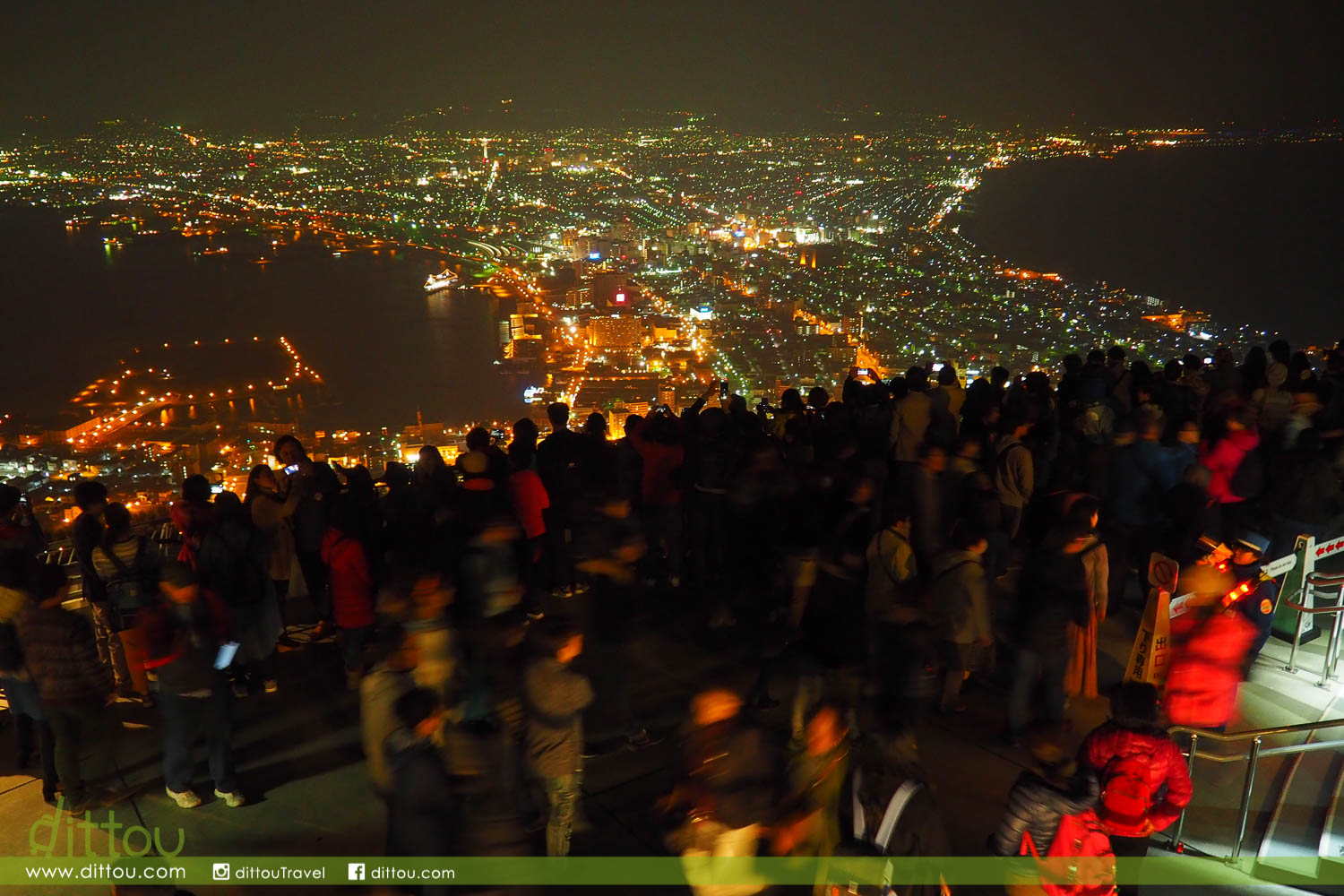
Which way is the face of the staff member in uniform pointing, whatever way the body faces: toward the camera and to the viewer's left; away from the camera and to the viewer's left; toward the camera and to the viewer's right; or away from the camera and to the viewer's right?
toward the camera and to the viewer's left

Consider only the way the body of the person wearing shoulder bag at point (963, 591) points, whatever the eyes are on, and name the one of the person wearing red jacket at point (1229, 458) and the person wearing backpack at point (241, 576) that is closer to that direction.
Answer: the person wearing red jacket

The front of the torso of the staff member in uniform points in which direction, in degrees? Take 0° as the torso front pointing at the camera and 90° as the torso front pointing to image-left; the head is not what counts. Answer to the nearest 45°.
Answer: approximately 45°

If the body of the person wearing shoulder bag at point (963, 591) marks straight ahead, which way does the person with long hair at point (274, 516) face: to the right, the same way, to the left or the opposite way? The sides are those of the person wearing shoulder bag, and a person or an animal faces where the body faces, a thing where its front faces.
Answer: the same way

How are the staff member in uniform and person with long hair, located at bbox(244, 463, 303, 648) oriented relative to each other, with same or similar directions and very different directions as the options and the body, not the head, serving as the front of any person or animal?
very different directions

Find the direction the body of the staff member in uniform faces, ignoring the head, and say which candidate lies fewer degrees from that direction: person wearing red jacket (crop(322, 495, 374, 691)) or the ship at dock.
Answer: the person wearing red jacket

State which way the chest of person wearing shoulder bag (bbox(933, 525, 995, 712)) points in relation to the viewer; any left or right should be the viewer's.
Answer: facing away from the viewer and to the right of the viewer

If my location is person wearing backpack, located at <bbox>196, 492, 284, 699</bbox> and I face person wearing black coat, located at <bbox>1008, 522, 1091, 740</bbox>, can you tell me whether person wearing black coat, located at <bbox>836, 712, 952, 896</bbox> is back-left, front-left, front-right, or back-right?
front-right

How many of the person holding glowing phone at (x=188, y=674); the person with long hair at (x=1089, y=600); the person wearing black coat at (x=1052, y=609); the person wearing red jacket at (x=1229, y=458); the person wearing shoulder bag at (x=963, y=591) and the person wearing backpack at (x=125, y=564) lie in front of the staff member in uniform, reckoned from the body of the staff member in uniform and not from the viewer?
5

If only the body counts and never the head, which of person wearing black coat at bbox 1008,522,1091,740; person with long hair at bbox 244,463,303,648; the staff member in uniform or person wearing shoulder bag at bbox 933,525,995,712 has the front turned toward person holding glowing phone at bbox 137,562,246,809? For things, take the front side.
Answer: the staff member in uniform

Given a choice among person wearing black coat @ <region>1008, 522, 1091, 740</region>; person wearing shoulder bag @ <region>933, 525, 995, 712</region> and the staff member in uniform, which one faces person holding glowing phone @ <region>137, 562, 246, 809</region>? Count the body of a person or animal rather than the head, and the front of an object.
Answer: the staff member in uniform

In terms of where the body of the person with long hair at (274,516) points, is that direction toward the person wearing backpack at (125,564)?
no

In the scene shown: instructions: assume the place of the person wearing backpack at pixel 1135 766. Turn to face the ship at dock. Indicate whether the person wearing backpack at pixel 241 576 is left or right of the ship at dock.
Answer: left
